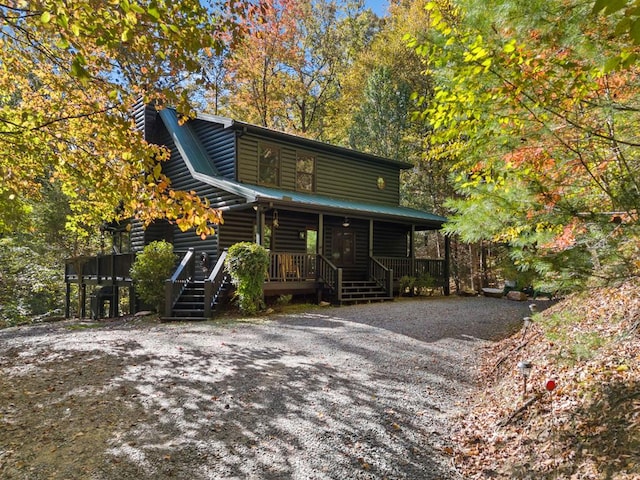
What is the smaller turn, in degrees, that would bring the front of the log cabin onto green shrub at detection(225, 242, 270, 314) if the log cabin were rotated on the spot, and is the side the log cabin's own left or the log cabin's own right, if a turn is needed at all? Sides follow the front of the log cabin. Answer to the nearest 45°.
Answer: approximately 45° to the log cabin's own right

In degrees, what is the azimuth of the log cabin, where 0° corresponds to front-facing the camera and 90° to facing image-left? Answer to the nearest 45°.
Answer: approximately 315°

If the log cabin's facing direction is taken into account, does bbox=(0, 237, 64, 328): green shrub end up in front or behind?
behind

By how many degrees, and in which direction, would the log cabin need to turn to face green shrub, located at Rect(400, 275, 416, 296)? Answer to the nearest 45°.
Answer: approximately 45° to its left
